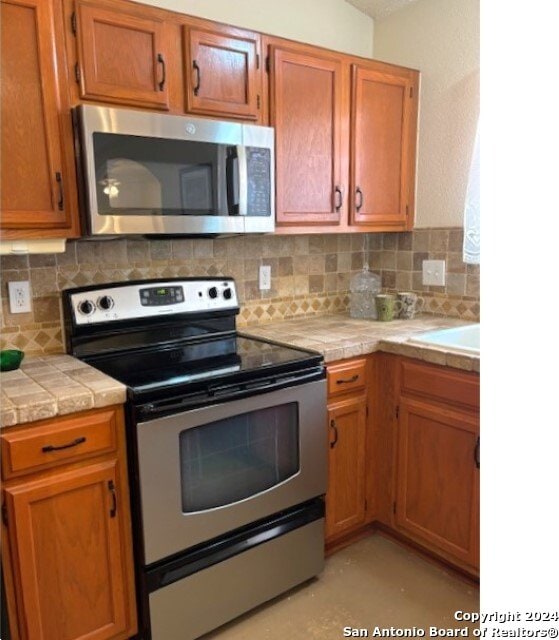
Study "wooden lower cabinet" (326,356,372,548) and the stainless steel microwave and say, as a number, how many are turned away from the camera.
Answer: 0

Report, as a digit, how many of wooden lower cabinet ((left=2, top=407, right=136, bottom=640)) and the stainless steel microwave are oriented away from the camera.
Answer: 0

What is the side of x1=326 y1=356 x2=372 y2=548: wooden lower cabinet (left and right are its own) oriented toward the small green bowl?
right

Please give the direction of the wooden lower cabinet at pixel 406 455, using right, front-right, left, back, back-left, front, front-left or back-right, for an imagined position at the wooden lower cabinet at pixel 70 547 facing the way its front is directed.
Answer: front-left

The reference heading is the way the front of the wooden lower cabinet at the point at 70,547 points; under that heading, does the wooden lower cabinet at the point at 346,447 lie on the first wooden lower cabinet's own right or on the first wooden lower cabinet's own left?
on the first wooden lower cabinet's own left

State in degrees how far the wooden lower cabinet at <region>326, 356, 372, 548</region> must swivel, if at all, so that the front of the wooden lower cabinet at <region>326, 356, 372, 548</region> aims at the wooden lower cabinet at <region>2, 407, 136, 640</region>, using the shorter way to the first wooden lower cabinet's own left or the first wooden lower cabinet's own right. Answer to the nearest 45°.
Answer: approximately 90° to the first wooden lower cabinet's own right
